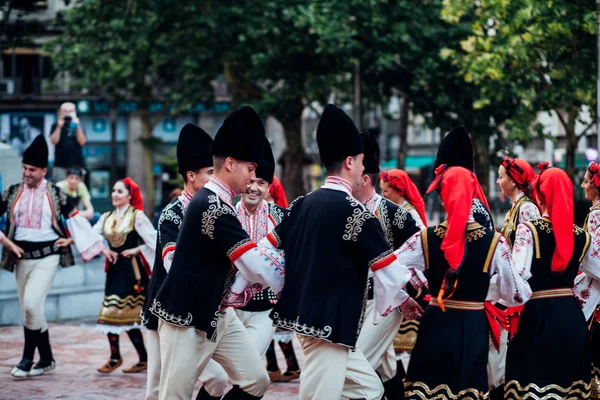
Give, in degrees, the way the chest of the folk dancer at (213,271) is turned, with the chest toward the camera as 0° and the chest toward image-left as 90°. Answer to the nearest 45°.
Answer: approximately 270°

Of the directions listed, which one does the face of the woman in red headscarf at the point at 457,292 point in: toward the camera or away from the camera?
away from the camera

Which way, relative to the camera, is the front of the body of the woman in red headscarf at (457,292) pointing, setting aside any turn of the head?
away from the camera

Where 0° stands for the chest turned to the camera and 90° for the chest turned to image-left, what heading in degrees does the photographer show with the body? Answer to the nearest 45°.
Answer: approximately 0°

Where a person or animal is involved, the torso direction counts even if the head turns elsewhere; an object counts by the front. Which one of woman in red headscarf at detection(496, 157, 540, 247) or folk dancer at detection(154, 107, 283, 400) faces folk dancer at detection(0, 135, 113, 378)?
the woman in red headscarf

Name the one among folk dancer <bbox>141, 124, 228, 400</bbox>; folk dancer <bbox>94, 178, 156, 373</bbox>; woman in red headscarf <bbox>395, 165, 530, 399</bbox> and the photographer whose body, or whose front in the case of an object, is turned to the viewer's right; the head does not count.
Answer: folk dancer <bbox>141, 124, 228, 400</bbox>

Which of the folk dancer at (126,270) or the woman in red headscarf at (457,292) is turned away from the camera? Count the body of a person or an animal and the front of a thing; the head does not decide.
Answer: the woman in red headscarf

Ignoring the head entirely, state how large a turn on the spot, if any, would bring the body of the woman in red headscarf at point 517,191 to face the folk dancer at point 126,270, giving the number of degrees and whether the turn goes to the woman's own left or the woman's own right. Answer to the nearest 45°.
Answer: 0° — they already face them

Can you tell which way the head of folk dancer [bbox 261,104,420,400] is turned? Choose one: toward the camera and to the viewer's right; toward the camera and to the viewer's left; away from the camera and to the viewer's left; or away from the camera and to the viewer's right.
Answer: away from the camera and to the viewer's right
